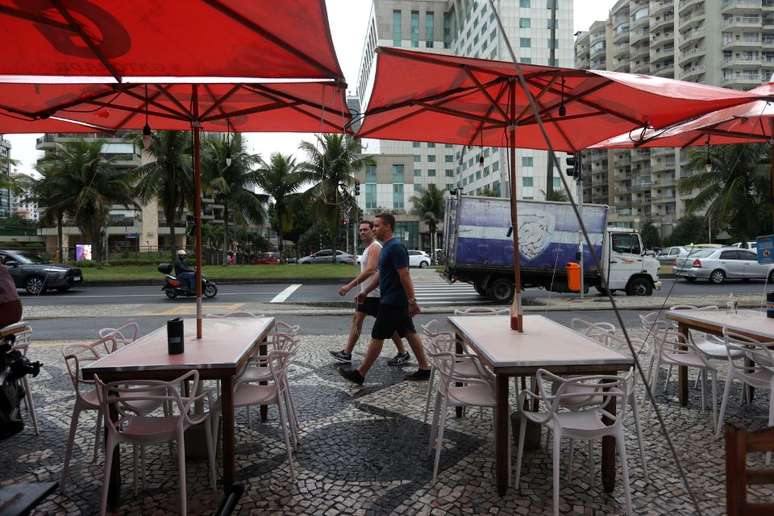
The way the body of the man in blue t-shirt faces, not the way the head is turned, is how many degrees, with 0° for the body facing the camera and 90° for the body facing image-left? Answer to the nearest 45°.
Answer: approximately 90°

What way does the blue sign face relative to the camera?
toward the camera

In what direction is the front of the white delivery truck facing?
to the viewer's right

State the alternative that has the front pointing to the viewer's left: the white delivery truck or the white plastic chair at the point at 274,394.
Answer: the white plastic chair

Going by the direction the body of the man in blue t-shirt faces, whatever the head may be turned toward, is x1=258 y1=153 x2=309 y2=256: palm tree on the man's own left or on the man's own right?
on the man's own right

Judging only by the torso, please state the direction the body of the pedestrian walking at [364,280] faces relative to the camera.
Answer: to the viewer's left

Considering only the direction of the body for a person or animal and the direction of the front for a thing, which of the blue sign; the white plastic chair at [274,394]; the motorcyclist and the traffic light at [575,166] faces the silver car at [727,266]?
the motorcyclist

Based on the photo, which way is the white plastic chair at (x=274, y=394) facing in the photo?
to the viewer's left

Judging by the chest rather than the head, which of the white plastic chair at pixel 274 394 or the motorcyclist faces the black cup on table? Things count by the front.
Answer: the white plastic chair

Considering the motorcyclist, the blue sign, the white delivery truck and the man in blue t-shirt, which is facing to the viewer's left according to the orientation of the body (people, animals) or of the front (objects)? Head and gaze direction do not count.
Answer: the man in blue t-shirt

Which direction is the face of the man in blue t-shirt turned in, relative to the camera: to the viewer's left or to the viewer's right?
to the viewer's left

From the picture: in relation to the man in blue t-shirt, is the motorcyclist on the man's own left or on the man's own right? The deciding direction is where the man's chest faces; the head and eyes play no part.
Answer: on the man's own right

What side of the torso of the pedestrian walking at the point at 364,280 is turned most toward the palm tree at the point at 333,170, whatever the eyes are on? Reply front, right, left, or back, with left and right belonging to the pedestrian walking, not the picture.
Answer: right

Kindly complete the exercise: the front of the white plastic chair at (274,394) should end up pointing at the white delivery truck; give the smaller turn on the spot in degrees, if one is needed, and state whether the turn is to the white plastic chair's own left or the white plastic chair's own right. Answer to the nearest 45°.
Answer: approximately 135° to the white plastic chair's own right

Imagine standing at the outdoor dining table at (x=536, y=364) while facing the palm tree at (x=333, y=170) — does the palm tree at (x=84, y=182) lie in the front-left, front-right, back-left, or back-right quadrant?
front-left
